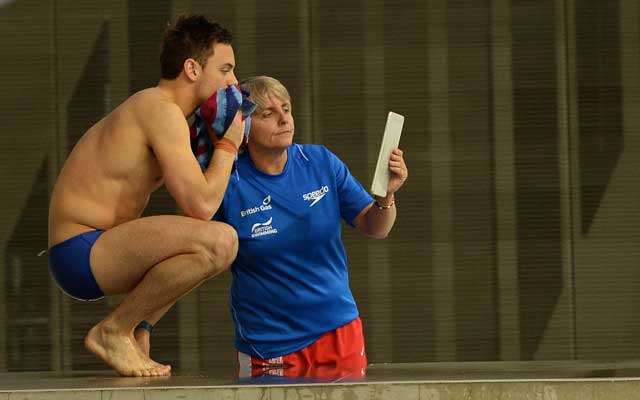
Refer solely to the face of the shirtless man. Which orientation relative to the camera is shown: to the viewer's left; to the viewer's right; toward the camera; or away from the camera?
to the viewer's right

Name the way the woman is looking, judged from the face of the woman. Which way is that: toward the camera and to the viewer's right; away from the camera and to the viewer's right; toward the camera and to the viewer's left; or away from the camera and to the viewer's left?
toward the camera and to the viewer's right

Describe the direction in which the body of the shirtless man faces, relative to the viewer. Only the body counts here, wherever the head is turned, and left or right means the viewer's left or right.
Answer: facing to the right of the viewer

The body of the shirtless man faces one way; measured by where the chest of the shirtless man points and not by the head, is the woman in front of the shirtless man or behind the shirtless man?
in front

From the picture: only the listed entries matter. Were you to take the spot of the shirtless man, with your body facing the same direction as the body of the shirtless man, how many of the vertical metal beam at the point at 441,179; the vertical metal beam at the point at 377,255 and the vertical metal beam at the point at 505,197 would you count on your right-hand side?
0
